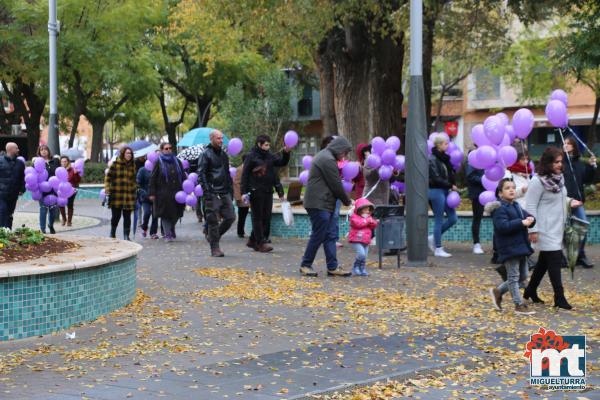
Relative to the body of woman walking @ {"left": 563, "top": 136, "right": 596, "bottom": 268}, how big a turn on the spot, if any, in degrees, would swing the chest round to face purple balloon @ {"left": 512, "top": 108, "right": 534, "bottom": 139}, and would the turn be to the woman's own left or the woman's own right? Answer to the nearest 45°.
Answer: approximately 90° to the woman's own right

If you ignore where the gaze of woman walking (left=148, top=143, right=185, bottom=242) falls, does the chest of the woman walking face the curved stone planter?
yes

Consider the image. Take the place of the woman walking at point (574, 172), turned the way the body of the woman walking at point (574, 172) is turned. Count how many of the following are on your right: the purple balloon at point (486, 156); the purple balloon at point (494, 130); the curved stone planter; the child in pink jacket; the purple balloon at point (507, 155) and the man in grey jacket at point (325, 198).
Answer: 6

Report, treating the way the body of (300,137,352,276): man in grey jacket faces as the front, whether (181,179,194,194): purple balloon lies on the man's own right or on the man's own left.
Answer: on the man's own left

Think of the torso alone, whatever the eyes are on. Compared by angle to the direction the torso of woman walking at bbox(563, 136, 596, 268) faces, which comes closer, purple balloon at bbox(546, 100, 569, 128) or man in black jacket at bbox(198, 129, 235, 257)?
the purple balloon
